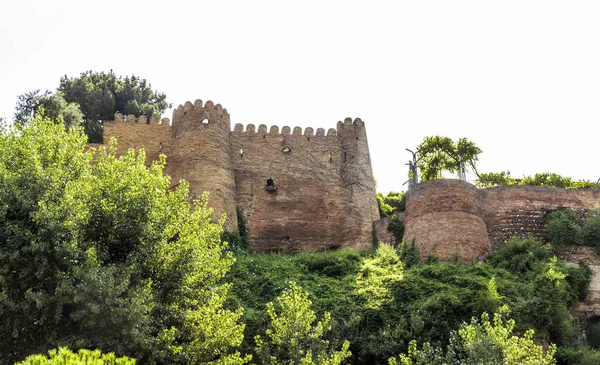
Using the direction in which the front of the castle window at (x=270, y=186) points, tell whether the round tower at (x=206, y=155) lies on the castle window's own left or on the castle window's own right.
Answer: on the castle window's own right

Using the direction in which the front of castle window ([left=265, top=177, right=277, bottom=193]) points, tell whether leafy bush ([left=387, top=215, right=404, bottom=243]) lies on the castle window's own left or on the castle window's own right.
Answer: on the castle window's own left

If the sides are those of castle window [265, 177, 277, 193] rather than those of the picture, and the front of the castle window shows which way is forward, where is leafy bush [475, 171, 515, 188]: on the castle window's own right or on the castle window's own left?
on the castle window's own left

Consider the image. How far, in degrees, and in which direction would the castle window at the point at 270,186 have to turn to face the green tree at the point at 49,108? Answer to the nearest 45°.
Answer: approximately 90° to its right

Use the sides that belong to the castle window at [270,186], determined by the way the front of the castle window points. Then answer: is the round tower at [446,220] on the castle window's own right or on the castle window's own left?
on the castle window's own left

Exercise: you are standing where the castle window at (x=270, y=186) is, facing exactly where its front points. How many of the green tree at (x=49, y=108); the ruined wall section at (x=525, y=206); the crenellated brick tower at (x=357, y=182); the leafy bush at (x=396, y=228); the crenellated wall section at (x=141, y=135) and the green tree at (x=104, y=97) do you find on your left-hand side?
3

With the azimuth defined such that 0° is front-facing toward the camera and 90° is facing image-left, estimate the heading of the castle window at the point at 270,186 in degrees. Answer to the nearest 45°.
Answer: approximately 0°

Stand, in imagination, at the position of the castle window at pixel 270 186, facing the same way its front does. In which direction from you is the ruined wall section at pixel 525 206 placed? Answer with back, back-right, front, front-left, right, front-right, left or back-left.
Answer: left

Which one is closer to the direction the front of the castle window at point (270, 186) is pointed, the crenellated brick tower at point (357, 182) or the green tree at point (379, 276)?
the green tree
